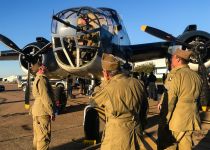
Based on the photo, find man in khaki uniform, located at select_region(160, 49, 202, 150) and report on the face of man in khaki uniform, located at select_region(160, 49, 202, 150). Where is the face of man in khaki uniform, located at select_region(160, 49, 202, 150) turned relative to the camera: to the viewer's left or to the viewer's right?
to the viewer's left

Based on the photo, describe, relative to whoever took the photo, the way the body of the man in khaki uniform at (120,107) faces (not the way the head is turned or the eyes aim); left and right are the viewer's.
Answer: facing away from the viewer and to the left of the viewer

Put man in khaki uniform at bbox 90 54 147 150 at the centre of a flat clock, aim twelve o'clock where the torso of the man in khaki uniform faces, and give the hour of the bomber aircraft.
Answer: The bomber aircraft is roughly at 1 o'clock from the man in khaki uniform.

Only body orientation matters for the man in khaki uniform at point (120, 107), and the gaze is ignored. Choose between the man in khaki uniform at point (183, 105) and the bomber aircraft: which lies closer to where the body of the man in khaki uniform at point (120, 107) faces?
the bomber aircraft

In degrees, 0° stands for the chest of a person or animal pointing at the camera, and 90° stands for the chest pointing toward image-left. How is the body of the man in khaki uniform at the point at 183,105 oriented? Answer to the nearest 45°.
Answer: approximately 135°
